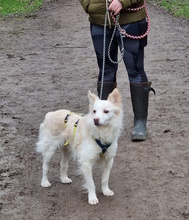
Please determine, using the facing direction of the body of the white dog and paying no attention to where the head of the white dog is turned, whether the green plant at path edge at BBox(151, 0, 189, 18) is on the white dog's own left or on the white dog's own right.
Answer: on the white dog's own left

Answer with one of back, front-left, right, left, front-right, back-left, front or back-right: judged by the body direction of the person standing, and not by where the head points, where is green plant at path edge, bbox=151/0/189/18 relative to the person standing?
back

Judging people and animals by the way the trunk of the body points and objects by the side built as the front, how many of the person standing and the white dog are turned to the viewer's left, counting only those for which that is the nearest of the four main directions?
0

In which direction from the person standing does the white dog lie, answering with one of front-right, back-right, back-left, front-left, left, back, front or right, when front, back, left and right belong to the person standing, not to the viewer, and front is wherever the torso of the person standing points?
front

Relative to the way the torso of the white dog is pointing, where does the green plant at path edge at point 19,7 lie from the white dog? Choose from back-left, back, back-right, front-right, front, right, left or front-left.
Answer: back-left

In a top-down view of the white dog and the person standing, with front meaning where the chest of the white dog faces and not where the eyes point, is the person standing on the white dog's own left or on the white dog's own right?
on the white dog's own left

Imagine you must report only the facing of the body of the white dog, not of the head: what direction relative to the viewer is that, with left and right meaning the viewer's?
facing the viewer and to the right of the viewer

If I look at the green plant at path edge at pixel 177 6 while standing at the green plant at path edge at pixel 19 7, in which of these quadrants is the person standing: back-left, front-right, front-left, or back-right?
front-right

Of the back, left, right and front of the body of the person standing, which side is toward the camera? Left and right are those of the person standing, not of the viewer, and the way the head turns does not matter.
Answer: front

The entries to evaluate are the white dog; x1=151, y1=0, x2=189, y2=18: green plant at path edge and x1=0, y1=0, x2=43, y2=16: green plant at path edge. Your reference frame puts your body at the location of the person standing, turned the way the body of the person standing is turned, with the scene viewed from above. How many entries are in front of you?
1
